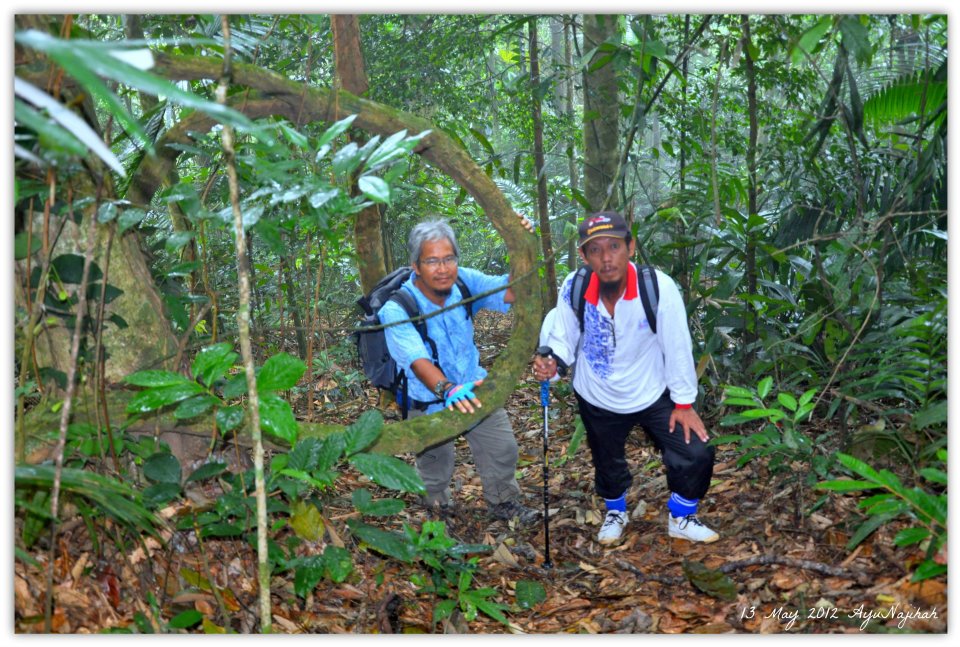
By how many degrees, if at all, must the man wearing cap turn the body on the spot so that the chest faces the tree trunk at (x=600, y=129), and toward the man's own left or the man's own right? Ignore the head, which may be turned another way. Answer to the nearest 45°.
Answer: approximately 180°

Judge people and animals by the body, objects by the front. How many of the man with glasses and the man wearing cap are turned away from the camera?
0

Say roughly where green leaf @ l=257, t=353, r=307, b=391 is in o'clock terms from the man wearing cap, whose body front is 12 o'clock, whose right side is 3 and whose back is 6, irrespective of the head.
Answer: The green leaf is roughly at 1 o'clock from the man wearing cap.

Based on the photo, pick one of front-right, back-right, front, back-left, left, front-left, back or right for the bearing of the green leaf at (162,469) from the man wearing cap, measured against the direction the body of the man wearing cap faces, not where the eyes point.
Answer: front-right

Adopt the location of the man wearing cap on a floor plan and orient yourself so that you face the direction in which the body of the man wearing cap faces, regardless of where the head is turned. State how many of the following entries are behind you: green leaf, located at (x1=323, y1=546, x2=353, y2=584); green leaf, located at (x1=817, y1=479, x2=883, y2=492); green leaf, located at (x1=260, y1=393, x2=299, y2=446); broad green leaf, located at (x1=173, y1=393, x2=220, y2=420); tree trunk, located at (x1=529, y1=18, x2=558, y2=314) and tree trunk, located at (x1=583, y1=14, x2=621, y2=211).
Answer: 2

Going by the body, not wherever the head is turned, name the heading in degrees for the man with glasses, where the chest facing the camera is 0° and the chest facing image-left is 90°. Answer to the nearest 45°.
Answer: approximately 315°

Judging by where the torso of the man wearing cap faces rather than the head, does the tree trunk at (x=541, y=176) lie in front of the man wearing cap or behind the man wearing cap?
behind

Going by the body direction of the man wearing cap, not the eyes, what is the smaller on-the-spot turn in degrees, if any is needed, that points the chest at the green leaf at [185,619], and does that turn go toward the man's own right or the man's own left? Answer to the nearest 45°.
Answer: approximately 45° to the man's own right

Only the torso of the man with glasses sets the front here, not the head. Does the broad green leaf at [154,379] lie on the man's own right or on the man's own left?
on the man's own right

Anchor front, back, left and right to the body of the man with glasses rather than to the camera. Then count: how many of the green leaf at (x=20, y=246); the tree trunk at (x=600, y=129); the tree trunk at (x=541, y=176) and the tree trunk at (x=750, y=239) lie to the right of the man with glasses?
1

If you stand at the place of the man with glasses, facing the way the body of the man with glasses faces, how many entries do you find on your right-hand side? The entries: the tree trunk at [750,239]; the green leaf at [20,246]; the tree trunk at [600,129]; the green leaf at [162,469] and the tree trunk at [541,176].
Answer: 2

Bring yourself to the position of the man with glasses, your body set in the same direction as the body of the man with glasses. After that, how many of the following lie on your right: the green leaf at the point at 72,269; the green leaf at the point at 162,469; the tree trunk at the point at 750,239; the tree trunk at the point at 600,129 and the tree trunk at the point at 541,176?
2

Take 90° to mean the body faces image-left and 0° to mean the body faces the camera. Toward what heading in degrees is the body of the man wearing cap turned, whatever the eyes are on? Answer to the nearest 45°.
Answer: approximately 0°
